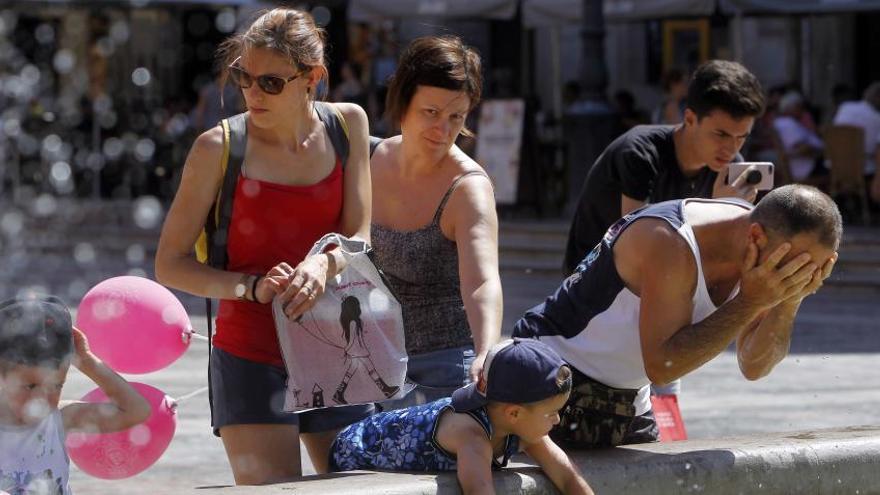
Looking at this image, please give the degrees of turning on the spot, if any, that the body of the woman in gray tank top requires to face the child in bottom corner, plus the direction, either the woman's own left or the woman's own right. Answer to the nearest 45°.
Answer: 0° — they already face them

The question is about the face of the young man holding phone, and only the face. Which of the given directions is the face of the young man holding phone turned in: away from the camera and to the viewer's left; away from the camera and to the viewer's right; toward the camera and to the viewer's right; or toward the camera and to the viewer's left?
toward the camera and to the viewer's right

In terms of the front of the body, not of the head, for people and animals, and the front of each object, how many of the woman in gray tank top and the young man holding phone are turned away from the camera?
0

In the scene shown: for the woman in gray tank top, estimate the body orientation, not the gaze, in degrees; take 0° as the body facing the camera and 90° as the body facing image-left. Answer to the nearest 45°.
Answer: approximately 45°

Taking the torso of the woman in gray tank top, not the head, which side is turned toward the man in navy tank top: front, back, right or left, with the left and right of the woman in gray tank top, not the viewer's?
left
